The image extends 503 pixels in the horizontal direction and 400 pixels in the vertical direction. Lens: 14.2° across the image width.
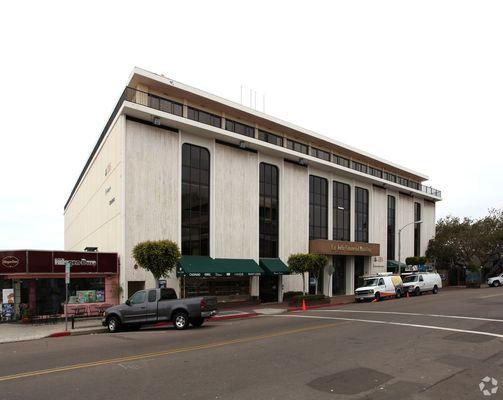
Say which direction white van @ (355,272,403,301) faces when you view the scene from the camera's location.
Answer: facing the viewer and to the left of the viewer

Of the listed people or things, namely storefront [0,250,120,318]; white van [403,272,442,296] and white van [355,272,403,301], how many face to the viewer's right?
0

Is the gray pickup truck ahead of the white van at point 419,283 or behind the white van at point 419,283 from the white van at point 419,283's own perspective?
ahead

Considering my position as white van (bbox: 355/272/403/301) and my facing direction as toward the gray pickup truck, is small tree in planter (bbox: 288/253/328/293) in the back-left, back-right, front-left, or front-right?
front-right

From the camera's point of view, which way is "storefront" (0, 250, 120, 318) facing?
toward the camera

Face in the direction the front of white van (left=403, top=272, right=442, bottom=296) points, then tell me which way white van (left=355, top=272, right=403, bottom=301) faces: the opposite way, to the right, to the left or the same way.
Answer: the same way

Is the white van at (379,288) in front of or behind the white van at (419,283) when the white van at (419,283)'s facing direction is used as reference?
in front

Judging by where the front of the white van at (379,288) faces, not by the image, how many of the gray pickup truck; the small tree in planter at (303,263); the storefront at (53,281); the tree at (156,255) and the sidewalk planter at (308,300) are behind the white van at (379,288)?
0

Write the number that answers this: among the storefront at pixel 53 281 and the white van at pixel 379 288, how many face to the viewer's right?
0

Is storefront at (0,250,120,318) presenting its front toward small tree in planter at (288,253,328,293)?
no

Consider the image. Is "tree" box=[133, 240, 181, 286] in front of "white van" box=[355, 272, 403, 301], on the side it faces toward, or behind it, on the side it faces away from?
in front
